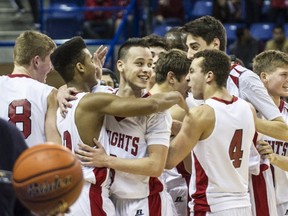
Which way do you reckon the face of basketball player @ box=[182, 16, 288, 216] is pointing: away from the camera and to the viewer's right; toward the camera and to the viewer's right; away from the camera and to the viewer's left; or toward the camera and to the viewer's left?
toward the camera and to the viewer's left

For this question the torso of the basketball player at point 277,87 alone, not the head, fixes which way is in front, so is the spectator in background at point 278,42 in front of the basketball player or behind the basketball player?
behind

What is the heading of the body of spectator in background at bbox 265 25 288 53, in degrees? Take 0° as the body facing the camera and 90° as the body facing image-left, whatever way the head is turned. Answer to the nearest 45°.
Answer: approximately 0°

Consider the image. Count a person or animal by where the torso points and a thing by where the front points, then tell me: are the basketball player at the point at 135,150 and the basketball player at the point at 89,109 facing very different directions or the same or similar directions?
very different directions

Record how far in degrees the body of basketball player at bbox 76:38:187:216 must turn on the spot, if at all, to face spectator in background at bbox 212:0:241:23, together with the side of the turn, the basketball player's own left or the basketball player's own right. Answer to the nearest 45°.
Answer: approximately 135° to the basketball player's own right
